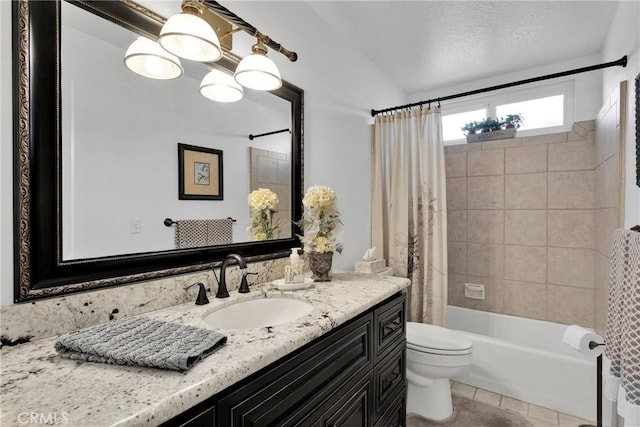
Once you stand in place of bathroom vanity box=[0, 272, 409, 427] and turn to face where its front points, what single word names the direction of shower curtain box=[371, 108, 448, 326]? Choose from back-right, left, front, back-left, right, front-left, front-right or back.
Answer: left

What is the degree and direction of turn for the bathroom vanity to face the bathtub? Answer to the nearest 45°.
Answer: approximately 45° to its left

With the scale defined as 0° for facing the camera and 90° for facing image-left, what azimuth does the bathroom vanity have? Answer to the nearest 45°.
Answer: approximately 315°

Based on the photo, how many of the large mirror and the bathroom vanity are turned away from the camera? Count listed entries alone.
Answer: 0

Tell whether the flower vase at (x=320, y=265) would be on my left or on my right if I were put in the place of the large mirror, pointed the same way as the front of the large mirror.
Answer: on my left

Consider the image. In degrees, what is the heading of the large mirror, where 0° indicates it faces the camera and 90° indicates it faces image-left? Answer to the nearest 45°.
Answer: approximately 315°

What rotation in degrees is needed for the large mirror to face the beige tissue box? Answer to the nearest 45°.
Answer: approximately 45° to its left

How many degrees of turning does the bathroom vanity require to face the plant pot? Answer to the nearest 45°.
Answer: approximately 90° to its left

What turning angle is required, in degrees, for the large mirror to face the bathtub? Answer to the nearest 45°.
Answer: approximately 45° to its left

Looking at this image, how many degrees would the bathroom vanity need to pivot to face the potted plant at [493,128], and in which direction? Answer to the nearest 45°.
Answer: approximately 90° to its left
